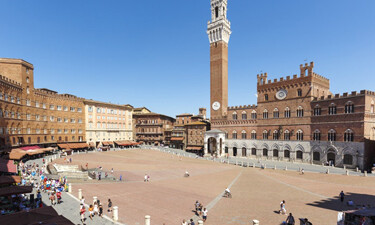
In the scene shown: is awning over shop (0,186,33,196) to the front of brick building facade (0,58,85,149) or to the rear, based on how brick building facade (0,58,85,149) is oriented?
to the front

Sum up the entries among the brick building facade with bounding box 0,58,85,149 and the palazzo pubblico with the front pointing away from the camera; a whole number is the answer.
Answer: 0

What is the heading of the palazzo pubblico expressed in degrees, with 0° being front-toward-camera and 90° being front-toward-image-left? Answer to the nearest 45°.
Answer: approximately 45°

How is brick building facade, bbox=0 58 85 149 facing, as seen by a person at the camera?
facing the viewer and to the right of the viewer

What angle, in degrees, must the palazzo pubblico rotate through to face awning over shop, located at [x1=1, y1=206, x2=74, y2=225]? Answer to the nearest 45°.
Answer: approximately 45° to its left
